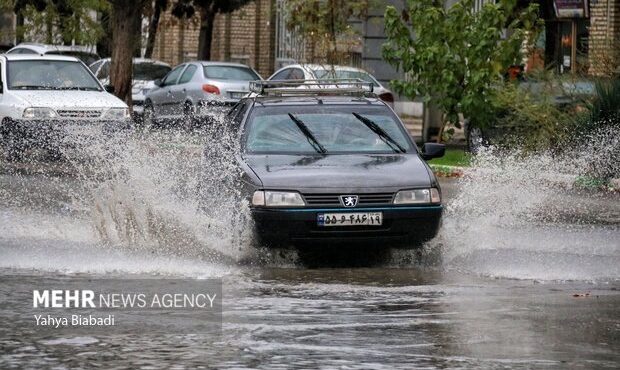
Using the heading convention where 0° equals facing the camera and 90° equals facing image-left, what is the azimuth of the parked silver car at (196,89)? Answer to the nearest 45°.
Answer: approximately 135°

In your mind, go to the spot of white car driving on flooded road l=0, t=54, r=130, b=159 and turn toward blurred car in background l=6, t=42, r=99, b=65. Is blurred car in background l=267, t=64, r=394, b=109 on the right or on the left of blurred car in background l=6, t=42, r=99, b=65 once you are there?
right

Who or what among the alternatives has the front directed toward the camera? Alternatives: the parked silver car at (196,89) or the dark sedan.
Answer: the dark sedan

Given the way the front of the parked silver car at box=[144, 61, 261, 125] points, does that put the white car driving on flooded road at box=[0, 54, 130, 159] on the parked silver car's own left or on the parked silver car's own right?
on the parked silver car's own left

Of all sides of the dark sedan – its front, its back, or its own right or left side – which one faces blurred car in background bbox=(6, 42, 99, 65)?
back

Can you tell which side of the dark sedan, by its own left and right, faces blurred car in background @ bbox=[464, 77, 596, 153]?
back

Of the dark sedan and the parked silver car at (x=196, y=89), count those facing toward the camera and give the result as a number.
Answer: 1

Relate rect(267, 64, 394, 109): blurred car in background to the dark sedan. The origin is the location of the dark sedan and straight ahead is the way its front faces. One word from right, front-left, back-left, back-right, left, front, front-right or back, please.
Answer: back

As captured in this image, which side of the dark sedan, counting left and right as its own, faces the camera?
front

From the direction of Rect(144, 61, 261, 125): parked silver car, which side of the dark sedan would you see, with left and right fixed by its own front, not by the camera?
back

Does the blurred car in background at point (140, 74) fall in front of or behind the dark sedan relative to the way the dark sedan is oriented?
behind

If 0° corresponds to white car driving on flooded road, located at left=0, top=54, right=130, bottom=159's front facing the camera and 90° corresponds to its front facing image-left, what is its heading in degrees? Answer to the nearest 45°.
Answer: approximately 315°
